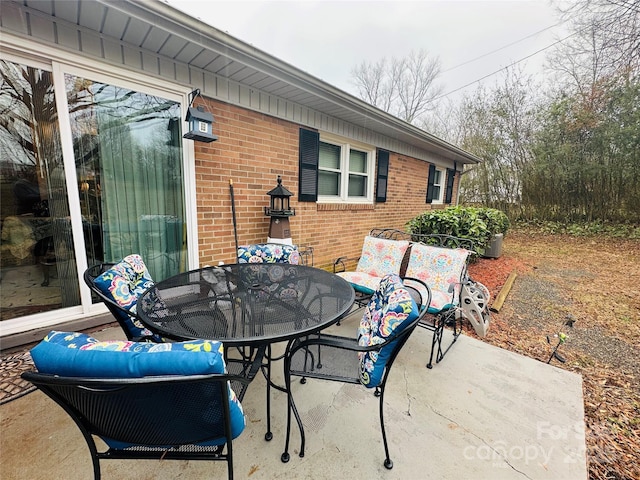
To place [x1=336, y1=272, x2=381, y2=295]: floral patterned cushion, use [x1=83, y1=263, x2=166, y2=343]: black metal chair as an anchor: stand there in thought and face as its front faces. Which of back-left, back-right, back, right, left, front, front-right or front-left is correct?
front-left

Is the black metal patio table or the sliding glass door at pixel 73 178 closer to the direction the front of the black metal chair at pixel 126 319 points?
the black metal patio table

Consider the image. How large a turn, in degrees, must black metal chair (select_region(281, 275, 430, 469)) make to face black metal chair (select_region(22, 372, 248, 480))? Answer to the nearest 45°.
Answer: approximately 45° to its left

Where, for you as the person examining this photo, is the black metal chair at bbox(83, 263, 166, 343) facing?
facing the viewer and to the right of the viewer

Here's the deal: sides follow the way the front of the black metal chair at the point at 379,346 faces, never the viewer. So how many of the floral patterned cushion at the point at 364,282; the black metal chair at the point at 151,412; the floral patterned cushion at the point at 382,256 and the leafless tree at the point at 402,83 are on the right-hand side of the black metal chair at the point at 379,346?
3

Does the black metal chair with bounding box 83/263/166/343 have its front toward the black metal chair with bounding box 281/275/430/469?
yes

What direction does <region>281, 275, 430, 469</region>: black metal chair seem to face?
to the viewer's left

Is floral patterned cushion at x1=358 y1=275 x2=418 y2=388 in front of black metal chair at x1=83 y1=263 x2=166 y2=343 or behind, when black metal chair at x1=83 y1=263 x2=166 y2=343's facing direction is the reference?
in front

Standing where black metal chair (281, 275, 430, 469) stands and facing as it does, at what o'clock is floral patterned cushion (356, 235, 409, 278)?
The floral patterned cushion is roughly at 3 o'clock from the black metal chair.

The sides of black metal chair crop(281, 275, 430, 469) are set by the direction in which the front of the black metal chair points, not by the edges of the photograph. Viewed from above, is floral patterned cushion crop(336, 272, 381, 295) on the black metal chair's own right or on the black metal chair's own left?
on the black metal chair's own right

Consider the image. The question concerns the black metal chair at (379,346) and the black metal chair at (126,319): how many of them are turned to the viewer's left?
1

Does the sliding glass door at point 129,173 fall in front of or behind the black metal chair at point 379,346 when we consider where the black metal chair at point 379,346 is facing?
in front

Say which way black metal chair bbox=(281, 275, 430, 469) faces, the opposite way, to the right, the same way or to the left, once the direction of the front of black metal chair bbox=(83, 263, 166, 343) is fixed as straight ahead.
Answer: the opposite way

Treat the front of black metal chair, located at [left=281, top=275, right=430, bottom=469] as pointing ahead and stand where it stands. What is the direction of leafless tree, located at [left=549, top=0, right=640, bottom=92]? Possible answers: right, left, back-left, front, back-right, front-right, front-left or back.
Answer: back-right

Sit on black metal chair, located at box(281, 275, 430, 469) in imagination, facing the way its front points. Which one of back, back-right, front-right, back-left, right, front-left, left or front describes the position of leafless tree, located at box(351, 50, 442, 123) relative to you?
right

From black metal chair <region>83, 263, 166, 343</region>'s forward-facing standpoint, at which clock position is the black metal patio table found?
The black metal patio table is roughly at 12 o'clock from the black metal chair.

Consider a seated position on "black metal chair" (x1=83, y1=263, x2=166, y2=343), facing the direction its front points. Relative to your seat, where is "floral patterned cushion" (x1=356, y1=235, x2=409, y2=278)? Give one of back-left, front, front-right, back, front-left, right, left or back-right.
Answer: front-left

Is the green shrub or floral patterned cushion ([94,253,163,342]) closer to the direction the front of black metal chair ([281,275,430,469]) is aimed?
the floral patterned cushion

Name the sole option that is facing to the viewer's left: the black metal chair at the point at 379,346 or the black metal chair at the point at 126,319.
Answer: the black metal chair at the point at 379,346
